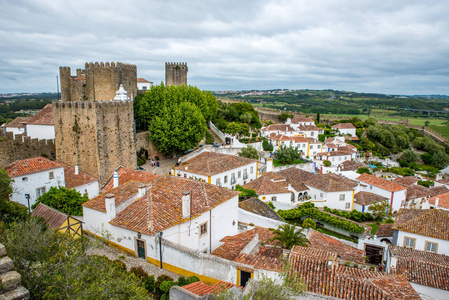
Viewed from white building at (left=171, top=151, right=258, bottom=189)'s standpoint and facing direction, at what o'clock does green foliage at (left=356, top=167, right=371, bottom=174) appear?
The green foliage is roughly at 9 o'clock from the white building.

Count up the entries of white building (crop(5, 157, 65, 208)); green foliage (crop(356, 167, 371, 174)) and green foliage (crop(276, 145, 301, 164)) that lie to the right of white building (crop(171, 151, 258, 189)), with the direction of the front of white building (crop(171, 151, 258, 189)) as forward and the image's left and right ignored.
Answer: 1

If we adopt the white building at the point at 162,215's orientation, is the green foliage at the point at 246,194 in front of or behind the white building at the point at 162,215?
behind

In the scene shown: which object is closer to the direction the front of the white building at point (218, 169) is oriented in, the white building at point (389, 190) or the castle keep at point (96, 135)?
the white building

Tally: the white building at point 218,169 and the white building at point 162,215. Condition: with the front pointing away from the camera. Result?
0

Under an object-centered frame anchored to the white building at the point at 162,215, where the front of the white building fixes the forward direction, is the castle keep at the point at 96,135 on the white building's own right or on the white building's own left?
on the white building's own right

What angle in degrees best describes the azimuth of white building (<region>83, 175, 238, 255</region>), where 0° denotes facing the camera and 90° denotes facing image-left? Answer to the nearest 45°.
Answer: approximately 45°

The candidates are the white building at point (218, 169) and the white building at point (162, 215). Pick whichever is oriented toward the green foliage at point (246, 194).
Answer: the white building at point (218, 169)

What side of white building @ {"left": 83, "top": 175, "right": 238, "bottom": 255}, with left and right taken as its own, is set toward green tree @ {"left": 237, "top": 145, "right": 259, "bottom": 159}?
back

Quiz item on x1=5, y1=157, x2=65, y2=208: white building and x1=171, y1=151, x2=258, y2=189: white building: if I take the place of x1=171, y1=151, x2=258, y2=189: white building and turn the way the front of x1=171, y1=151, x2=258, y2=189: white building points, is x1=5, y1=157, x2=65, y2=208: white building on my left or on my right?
on my right

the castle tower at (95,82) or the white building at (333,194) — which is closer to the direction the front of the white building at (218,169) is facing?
the white building
